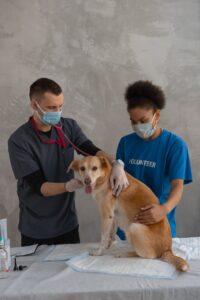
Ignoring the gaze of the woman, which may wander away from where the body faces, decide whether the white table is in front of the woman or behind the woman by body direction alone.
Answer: in front

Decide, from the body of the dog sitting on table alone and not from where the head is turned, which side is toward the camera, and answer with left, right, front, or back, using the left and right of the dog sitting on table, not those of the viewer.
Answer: left

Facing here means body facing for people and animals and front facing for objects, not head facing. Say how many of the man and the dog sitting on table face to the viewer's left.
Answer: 1

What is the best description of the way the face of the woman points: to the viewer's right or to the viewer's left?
to the viewer's left

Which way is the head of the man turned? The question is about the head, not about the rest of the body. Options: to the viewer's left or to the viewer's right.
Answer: to the viewer's right

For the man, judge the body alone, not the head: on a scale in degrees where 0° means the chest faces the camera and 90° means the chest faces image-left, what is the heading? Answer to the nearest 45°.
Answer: approximately 315°
